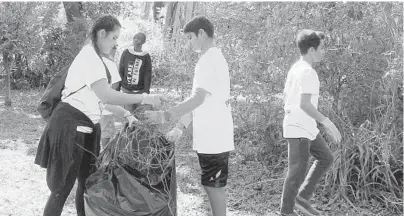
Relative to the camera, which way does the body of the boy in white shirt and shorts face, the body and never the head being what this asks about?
to the viewer's left

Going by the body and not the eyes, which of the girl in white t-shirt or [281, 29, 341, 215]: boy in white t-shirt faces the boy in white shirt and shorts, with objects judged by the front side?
the girl in white t-shirt

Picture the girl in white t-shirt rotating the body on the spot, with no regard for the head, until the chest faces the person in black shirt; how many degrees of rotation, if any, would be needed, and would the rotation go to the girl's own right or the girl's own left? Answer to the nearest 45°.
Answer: approximately 90° to the girl's own left

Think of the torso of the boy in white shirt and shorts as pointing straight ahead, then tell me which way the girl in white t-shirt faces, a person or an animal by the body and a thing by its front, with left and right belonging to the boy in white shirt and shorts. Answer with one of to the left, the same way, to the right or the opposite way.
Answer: the opposite way

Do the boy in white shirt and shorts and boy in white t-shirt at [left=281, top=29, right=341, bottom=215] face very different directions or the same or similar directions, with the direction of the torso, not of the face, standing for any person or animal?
very different directions

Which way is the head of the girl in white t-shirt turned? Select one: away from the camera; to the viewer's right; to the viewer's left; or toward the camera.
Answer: to the viewer's right

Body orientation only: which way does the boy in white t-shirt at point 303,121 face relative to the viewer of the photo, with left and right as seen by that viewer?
facing to the right of the viewer

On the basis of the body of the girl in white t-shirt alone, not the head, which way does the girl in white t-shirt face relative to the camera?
to the viewer's right

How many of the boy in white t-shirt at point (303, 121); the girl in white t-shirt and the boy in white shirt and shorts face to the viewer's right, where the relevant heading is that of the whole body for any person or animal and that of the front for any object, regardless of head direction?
2
